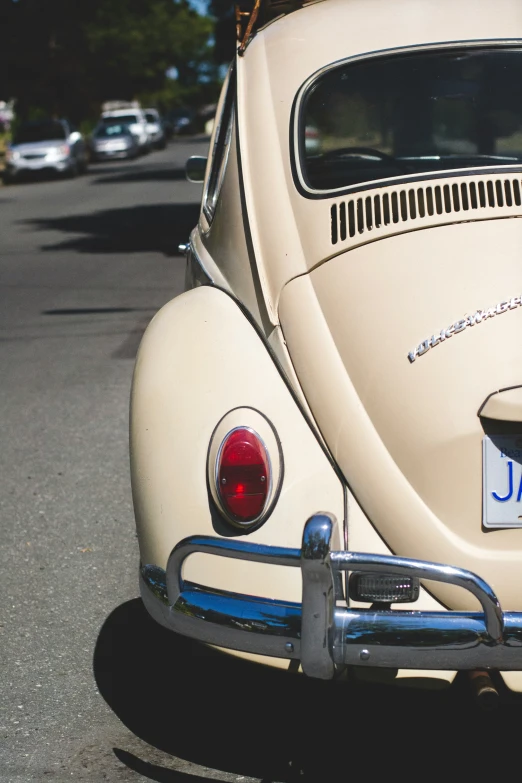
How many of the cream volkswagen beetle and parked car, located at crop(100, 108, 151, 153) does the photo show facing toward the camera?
1

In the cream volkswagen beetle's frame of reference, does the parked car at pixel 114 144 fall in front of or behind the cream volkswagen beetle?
in front

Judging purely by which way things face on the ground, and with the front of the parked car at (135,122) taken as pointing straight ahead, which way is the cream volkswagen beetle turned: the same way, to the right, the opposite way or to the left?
the opposite way

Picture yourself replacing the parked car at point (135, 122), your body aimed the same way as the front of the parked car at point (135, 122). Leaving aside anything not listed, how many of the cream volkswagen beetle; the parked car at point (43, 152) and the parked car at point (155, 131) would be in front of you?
2

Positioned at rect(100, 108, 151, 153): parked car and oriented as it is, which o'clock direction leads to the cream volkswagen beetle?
The cream volkswagen beetle is roughly at 12 o'clock from the parked car.

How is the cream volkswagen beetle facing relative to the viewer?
away from the camera

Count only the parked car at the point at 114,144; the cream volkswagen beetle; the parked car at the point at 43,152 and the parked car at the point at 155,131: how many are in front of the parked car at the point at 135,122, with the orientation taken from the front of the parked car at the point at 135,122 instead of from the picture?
3

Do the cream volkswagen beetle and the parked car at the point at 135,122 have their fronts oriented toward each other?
yes

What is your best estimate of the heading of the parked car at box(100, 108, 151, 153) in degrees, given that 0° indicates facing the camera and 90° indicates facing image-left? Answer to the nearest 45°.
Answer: approximately 0°

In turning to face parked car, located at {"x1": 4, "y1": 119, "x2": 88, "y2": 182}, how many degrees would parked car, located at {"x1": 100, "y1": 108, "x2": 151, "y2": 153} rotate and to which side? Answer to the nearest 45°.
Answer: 0° — it already faces it

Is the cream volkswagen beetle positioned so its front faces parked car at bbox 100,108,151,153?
yes

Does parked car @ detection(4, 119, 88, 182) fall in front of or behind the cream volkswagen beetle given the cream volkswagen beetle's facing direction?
in front

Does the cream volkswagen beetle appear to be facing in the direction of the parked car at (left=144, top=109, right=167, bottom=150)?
yes

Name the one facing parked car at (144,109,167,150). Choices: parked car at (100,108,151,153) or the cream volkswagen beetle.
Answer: the cream volkswagen beetle
